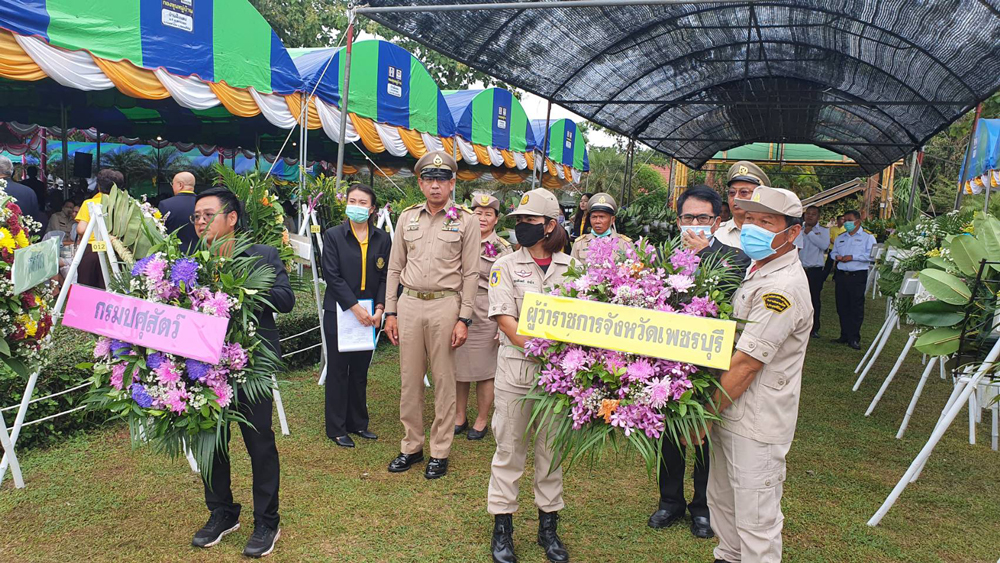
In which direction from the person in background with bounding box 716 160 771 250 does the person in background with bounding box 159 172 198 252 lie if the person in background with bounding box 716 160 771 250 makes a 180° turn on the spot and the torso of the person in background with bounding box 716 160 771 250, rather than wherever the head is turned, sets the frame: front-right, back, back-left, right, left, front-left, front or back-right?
back-left

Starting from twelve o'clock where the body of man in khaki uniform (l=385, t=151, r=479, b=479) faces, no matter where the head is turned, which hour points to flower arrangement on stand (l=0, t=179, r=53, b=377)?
The flower arrangement on stand is roughly at 2 o'clock from the man in khaki uniform.

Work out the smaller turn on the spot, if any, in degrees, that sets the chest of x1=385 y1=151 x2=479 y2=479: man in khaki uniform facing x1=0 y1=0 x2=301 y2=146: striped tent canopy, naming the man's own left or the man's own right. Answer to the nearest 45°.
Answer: approximately 135° to the man's own right

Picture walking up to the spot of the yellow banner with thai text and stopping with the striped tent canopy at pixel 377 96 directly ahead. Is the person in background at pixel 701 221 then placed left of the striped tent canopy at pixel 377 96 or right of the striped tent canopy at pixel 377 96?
right

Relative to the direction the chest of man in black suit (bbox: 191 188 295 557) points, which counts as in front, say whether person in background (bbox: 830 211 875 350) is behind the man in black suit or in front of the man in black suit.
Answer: behind

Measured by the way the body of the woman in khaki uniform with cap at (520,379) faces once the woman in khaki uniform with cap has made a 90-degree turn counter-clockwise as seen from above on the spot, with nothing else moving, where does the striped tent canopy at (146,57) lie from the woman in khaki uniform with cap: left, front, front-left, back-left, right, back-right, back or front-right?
left

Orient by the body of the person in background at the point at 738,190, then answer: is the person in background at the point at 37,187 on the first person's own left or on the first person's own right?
on the first person's own right

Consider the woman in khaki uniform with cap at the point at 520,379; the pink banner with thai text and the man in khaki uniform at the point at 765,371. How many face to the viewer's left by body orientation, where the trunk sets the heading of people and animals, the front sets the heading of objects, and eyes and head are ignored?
1

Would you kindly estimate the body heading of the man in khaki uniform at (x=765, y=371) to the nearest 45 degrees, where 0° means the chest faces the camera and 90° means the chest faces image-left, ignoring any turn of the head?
approximately 90°

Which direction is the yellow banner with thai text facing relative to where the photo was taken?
toward the camera

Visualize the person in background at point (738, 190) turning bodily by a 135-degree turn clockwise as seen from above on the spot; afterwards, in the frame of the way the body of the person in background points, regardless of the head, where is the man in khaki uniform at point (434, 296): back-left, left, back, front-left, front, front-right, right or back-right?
left

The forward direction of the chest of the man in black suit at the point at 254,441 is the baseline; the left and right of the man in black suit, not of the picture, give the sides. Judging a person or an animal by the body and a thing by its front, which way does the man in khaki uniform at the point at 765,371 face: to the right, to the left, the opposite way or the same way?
to the right

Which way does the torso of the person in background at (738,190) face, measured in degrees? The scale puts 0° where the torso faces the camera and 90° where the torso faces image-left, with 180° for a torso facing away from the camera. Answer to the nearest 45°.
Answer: approximately 45°

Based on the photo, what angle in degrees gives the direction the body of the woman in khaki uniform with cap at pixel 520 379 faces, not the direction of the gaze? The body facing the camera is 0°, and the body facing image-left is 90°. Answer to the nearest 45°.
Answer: approximately 315°

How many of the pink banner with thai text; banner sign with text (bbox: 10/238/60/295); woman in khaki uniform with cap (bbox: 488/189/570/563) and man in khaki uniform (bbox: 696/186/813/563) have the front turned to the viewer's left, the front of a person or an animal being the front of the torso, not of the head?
1
